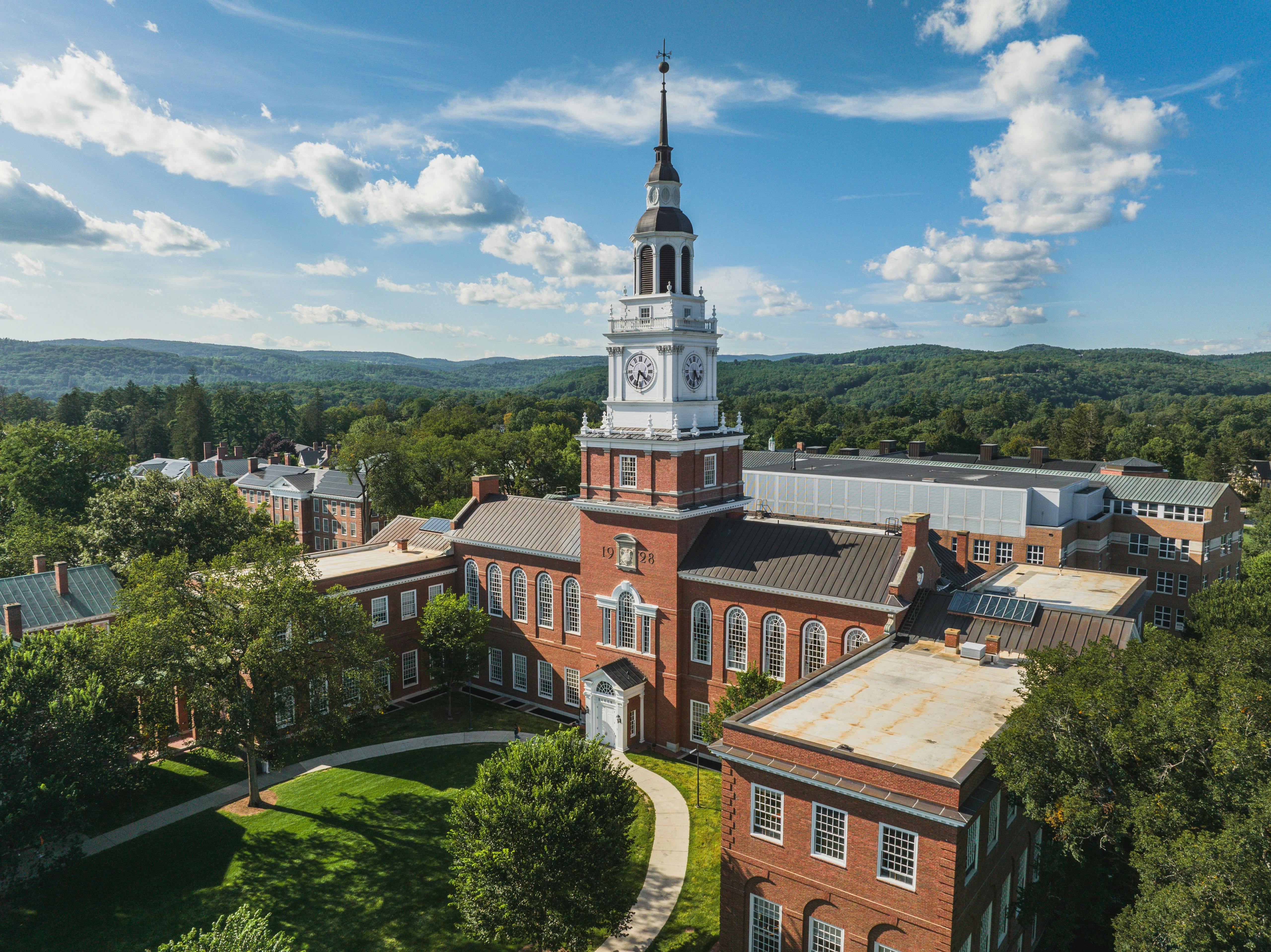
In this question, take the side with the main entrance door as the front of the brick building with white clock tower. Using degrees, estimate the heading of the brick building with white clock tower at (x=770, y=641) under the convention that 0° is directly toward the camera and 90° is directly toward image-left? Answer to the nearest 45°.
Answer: approximately 45°
